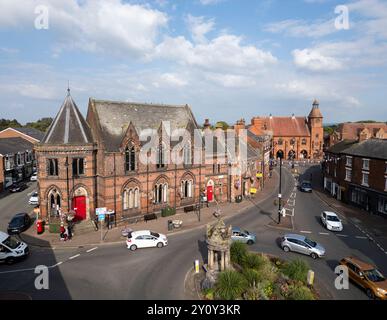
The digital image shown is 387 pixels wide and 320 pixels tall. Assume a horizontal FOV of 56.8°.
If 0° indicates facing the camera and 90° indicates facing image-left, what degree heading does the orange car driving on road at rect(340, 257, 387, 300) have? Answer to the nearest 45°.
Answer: approximately 315°

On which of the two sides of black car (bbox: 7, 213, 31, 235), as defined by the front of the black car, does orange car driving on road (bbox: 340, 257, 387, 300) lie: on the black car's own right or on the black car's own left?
on the black car's own left

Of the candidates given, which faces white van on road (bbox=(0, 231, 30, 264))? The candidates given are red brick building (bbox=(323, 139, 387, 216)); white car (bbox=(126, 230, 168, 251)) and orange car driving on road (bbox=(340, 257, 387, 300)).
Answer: the red brick building

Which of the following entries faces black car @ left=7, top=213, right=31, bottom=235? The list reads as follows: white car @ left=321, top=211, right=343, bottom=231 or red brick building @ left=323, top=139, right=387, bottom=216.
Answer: the red brick building

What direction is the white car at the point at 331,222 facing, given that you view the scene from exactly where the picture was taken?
facing the viewer and to the right of the viewer

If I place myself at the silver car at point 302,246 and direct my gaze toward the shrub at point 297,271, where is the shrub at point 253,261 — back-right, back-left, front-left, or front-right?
front-right

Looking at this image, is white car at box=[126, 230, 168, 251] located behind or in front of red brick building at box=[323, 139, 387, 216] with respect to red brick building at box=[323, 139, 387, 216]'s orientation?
in front

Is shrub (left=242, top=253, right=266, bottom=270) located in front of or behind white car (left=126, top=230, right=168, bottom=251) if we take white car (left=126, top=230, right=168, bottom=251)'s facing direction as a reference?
in front

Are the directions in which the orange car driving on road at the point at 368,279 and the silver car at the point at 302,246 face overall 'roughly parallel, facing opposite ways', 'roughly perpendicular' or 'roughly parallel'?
roughly parallel

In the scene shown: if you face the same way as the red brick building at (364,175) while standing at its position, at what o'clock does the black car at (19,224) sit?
The black car is roughly at 12 o'clock from the red brick building.

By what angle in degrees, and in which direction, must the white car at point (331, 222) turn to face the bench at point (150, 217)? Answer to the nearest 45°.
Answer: approximately 135° to its right

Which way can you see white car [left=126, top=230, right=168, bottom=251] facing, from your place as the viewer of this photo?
facing to the right of the viewer

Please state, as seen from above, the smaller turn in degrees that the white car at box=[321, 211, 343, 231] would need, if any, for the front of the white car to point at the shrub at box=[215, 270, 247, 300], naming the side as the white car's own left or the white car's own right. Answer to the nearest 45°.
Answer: approximately 45° to the white car's own right

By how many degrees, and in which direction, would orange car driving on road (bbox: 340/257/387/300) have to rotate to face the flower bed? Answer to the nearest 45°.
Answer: approximately 90° to its right

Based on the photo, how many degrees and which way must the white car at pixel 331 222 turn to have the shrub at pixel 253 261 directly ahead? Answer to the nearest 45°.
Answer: approximately 45° to its right

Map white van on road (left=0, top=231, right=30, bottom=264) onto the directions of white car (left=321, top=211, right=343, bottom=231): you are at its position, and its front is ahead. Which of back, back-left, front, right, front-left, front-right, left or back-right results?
right

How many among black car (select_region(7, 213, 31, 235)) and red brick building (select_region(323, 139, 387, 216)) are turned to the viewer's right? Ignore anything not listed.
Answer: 0
